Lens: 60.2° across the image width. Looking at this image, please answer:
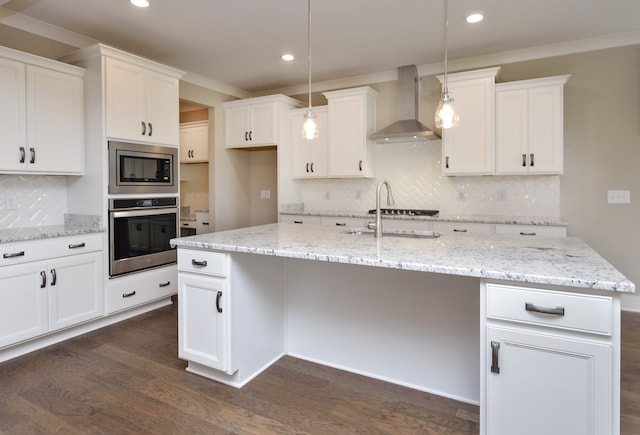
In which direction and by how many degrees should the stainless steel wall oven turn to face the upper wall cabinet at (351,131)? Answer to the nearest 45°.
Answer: approximately 45° to its left

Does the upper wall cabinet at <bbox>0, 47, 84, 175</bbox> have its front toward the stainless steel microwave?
no

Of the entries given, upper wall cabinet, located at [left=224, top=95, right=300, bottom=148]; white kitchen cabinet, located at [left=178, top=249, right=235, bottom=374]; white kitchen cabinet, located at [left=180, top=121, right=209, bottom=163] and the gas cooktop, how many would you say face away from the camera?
0

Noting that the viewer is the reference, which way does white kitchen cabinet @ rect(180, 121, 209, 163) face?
facing the viewer and to the left of the viewer

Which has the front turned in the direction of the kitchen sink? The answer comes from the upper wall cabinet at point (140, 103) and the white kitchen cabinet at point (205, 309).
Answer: the upper wall cabinet

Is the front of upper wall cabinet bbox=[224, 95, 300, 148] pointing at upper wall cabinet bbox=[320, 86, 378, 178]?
no

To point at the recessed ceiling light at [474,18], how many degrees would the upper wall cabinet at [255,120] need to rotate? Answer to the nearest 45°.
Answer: approximately 90° to its left

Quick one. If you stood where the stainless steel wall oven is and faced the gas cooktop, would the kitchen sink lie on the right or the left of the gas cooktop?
right

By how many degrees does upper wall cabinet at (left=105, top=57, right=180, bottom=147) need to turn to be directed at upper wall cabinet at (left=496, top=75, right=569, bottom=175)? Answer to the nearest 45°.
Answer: approximately 45° to its left

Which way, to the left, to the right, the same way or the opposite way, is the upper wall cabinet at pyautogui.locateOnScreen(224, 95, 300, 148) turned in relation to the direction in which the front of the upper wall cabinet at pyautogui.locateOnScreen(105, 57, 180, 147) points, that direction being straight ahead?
to the right

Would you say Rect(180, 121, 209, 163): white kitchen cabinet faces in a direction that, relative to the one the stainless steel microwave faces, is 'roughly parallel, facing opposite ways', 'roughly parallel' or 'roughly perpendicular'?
roughly perpendicular

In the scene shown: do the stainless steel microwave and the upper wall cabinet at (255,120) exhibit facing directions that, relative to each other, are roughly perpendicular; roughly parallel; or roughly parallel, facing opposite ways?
roughly perpendicular

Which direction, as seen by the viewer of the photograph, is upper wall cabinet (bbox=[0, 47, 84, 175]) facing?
facing the viewer and to the right of the viewer
